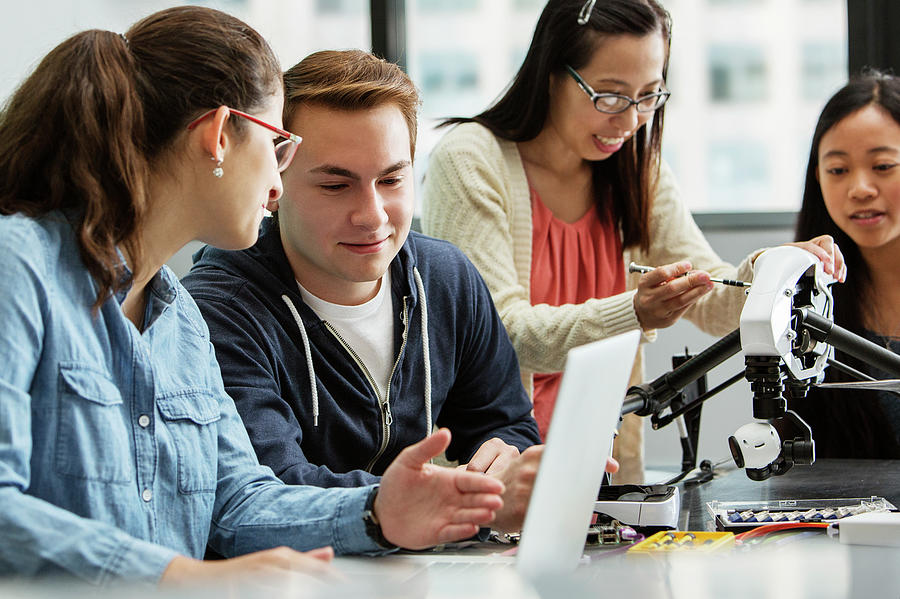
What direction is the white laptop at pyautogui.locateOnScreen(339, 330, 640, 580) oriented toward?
to the viewer's left

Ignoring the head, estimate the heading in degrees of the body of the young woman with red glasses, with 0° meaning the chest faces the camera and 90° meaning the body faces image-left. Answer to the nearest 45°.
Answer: approximately 315°

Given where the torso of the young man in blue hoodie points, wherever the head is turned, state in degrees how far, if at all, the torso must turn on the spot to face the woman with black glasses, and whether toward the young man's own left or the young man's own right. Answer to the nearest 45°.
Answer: approximately 90° to the young man's own left

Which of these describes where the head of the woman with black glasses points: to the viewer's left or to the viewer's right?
to the viewer's right

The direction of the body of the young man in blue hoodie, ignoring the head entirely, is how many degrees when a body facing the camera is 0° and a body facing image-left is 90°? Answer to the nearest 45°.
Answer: approximately 315°
